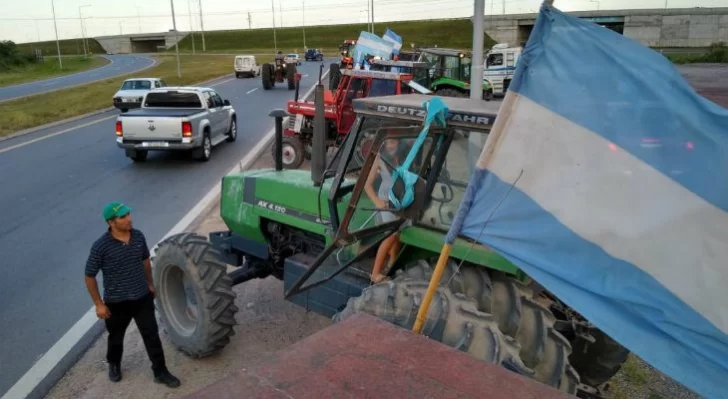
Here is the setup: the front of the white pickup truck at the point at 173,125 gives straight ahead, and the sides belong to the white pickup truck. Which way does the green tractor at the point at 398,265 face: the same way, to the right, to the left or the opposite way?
to the left

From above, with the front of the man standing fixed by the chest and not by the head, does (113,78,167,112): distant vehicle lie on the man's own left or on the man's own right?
on the man's own left

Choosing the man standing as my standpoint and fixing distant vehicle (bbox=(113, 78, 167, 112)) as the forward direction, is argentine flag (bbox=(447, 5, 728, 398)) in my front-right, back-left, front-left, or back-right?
back-right

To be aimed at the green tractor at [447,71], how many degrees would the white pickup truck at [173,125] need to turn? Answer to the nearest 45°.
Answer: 0° — it already faces it

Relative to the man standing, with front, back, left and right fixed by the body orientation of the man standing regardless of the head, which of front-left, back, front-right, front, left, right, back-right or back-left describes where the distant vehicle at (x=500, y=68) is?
left

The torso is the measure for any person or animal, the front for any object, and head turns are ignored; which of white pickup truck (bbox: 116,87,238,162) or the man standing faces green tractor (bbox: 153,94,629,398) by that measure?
the man standing

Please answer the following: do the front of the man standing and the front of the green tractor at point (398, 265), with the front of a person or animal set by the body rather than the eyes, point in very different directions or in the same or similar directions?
very different directions

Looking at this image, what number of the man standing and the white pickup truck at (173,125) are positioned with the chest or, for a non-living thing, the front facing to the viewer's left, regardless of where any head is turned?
0

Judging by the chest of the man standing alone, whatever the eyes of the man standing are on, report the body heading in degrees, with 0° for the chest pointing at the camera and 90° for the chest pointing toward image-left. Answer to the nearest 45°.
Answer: approximately 315°

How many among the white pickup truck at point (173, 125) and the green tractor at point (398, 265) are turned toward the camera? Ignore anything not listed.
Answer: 0

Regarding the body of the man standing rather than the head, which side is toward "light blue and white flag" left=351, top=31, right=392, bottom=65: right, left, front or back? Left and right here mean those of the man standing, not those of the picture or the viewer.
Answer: left

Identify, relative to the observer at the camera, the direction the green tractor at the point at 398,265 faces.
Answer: facing away from the viewer and to the left of the viewer

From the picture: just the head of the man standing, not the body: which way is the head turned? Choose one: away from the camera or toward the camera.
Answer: toward the camera

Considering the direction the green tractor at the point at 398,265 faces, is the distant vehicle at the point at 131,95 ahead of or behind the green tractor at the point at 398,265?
ahead

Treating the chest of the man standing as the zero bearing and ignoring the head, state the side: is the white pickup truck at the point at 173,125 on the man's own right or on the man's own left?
on the man's own left

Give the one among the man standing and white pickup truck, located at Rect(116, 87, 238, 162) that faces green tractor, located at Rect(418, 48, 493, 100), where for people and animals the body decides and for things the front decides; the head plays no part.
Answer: the white pickup truck

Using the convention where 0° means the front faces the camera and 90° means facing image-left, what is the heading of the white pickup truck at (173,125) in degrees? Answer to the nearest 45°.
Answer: approximately 225°

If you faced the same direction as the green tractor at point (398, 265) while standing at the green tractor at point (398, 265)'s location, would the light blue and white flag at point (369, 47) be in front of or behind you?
in front
